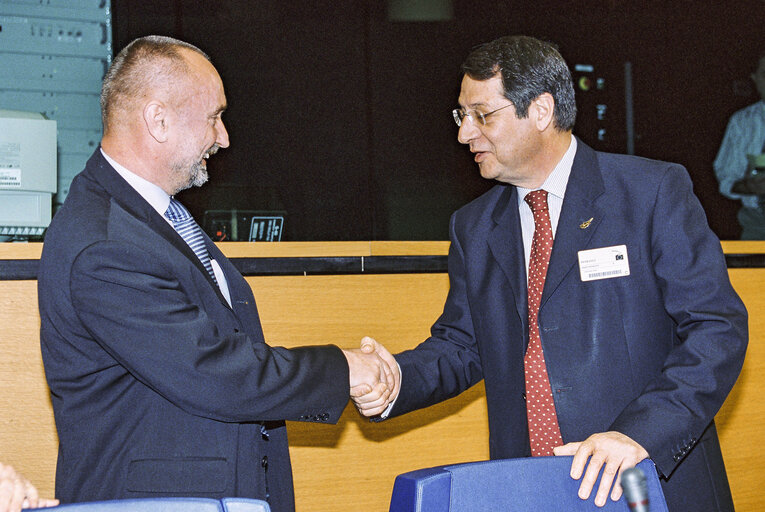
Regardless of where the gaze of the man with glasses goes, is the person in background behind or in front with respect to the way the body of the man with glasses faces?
behind

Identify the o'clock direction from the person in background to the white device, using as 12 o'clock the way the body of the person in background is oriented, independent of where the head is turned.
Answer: The white device is roughly at 1 o'clock from the person in background.

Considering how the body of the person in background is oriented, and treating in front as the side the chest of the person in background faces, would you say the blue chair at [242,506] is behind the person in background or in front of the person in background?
in front

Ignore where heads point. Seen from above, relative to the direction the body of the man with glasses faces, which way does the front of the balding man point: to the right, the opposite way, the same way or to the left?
the opposite way

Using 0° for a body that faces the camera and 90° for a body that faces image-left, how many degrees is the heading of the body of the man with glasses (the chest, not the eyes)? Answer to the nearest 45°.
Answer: approximately 45°

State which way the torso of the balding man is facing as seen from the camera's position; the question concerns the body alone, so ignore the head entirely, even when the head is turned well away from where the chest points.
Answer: to the viewer's right

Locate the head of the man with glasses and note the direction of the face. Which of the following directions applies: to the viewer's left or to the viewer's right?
to the viewer's left

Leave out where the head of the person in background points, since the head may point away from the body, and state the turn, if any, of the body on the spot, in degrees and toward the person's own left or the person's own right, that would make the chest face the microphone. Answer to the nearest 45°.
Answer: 0° — they already face it

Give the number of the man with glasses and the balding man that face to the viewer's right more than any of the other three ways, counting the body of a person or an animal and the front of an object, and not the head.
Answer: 1

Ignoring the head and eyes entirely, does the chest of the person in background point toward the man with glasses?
yes

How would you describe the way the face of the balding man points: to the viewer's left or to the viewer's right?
to the viewer's right

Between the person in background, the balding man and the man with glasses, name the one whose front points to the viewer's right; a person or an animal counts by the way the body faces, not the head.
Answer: the balding man
